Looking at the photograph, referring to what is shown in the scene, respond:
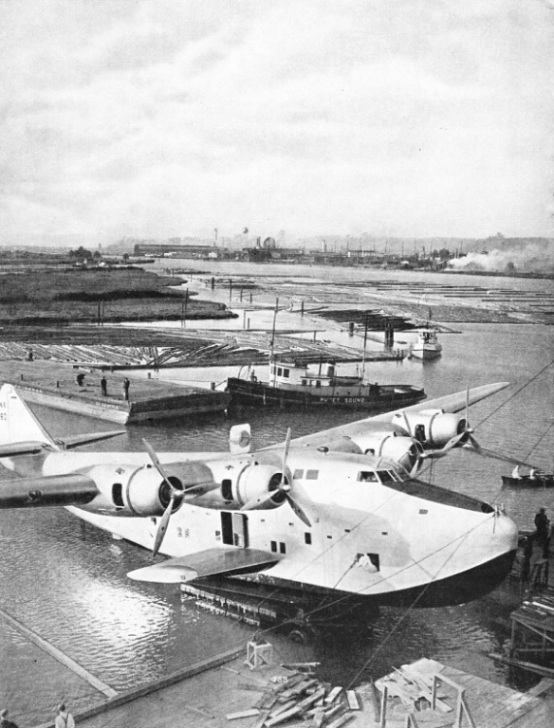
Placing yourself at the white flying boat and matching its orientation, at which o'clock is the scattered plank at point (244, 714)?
The scattered plank is roughly at 2 o'clock from the white flying boat.

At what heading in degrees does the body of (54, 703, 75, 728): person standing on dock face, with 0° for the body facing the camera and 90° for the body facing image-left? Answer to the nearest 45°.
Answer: approximately 180°

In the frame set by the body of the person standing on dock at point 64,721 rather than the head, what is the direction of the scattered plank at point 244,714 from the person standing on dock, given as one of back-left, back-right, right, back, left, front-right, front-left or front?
right

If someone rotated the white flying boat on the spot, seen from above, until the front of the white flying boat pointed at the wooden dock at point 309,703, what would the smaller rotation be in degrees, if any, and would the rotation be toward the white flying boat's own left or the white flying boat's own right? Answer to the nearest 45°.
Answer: approximately 45° to the white flying boat's own right

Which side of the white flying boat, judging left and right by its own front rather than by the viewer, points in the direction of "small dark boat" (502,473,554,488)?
left

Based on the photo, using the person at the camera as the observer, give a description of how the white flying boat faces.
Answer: facing the viewer and to the right of the viewer

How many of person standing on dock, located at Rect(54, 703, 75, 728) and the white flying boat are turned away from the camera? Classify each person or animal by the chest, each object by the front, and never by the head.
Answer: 1

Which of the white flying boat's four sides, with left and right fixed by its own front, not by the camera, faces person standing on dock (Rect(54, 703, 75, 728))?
right

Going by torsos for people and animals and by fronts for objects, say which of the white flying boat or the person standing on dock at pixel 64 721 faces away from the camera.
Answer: the person standing on dock
